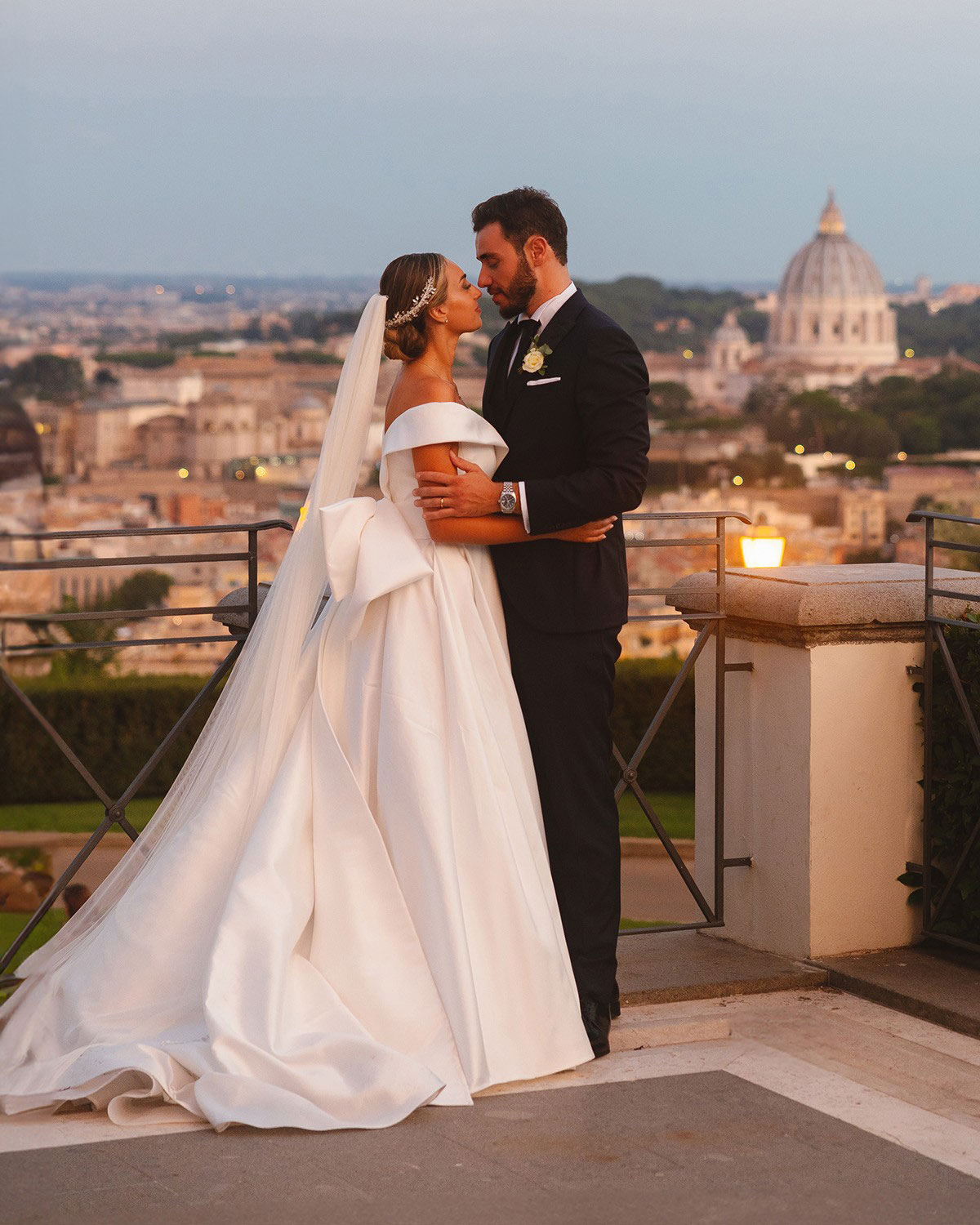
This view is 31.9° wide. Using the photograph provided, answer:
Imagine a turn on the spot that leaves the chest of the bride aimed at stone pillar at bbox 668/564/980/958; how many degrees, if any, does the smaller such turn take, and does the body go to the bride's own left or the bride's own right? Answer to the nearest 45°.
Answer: approximately 45° to the bride's own left

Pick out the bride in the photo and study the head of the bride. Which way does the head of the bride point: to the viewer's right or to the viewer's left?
to the viewer's right

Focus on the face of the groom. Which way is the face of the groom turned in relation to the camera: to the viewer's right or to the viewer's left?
to the viewer's left

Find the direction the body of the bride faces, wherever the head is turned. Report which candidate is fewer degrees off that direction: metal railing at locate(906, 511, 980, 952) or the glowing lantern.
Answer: the metal railing

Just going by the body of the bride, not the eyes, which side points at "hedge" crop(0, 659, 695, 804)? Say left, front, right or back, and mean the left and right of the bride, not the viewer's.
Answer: left

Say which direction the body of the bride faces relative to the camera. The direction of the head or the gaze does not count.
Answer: to the viewer's right

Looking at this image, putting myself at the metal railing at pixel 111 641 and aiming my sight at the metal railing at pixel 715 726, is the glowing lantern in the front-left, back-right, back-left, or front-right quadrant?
front-left

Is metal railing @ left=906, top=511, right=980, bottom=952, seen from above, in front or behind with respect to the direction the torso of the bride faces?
in front

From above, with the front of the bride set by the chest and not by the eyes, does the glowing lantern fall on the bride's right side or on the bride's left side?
on the bride's left side
